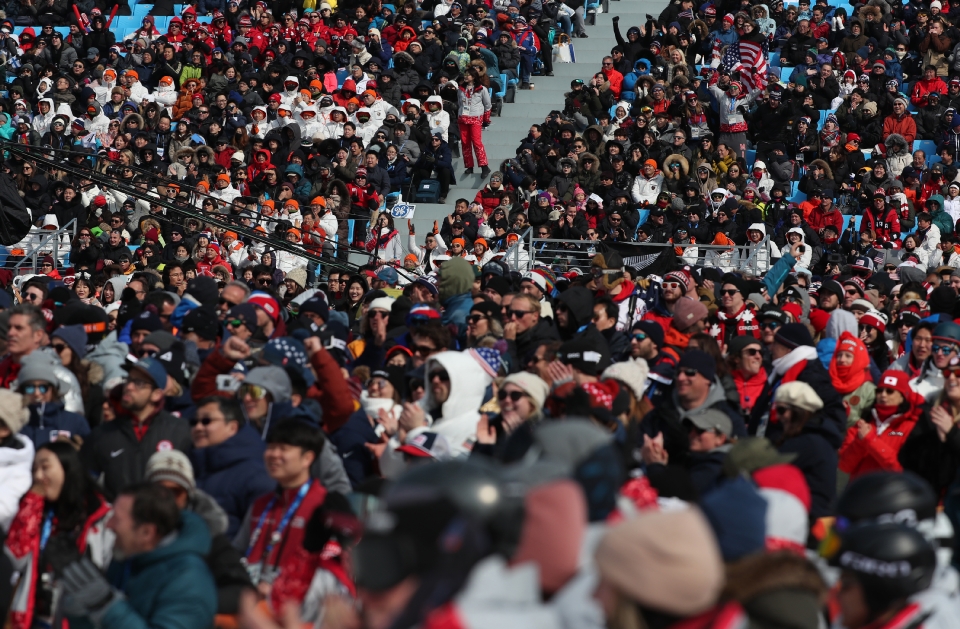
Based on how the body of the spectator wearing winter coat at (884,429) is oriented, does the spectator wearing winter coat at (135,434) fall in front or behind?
in front

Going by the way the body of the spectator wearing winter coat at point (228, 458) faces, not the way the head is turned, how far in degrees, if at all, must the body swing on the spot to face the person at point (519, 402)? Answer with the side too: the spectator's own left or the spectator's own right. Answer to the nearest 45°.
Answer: approximately 135° to the spectator's own left

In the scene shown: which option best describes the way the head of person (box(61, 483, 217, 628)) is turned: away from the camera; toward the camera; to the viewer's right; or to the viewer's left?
to the viewer's left

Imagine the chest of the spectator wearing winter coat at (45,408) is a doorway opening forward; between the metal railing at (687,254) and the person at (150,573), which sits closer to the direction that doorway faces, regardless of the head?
the person

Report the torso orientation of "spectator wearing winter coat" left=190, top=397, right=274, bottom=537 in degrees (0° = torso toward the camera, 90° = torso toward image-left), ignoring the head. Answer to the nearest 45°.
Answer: approximately 45°

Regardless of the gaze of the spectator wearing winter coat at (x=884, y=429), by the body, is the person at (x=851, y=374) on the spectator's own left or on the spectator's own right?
on the spectator's own right

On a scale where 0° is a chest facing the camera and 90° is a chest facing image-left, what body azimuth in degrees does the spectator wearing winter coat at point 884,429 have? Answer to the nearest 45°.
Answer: approximately 45°

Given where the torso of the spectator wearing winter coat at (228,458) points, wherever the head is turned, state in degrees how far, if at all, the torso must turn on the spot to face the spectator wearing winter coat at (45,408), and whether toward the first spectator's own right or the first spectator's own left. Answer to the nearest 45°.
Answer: approximately 90° to the first spectator's own right

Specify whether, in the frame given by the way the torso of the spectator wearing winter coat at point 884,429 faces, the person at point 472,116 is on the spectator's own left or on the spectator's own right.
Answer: on the spectator's own right
